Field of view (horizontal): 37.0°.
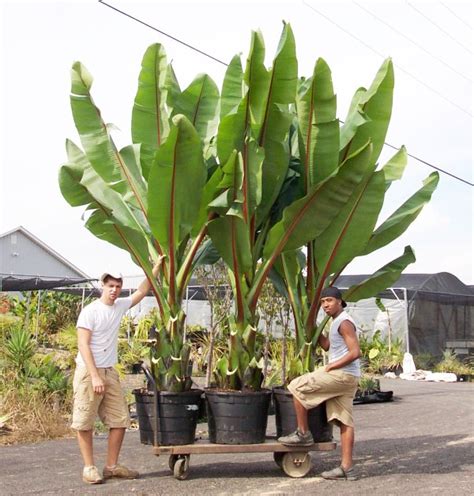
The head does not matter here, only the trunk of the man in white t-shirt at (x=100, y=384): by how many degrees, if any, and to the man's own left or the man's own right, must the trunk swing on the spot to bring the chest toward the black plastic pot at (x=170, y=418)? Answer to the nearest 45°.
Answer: approximately 45° to the man's own left

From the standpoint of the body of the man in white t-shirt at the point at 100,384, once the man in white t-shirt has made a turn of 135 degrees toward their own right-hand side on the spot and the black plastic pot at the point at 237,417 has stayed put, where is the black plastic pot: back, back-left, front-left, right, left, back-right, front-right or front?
back

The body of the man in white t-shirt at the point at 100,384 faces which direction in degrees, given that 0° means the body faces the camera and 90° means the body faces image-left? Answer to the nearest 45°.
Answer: approximately 315°

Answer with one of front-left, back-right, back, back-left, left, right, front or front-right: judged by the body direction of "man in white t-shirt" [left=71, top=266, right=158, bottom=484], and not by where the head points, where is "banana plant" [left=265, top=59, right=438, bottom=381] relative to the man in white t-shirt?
front-left
